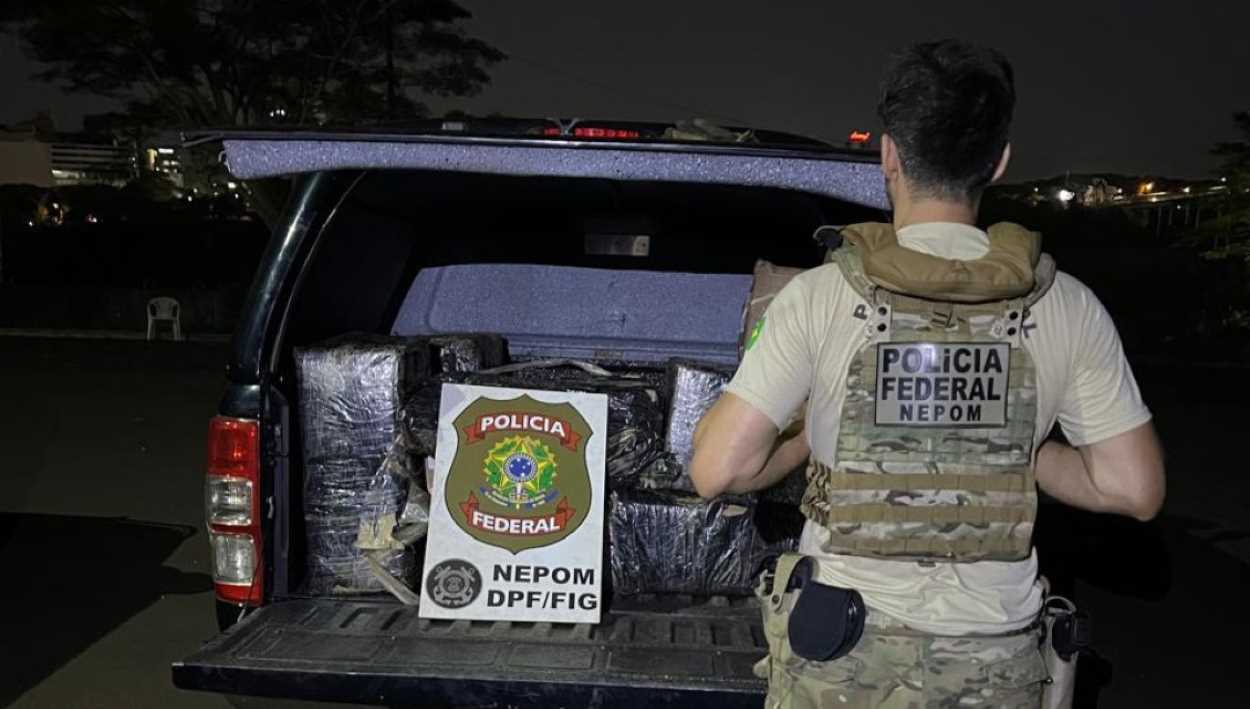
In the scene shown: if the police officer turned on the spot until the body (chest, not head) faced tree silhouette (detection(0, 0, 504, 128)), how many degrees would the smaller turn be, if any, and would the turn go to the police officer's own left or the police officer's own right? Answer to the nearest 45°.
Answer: approximately 45° to the police officer's own left

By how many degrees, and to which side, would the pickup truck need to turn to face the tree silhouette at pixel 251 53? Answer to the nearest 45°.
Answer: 0° — it already faces it

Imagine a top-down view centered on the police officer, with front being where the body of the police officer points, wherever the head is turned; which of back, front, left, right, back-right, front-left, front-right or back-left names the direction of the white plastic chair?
front-left

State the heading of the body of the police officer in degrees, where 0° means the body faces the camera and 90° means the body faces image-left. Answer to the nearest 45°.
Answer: approximately 180°

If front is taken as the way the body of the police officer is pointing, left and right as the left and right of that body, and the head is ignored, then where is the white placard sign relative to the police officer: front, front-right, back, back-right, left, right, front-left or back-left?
front-left

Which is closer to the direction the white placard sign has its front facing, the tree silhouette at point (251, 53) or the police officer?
the police officer

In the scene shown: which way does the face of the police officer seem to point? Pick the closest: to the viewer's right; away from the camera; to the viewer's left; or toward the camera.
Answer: away from the camera

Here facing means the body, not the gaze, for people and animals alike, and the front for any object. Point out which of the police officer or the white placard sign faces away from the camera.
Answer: the police officer

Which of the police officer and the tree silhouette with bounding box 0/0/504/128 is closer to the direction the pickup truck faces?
the tree silhouette

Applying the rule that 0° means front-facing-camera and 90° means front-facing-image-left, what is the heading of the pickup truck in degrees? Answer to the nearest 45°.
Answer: approximately 180°

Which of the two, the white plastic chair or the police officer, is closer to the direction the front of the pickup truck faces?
the white plastic chair

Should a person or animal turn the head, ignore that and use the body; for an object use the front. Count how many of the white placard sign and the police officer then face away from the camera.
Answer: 1

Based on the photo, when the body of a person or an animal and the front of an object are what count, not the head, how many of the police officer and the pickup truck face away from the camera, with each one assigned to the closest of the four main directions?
2
